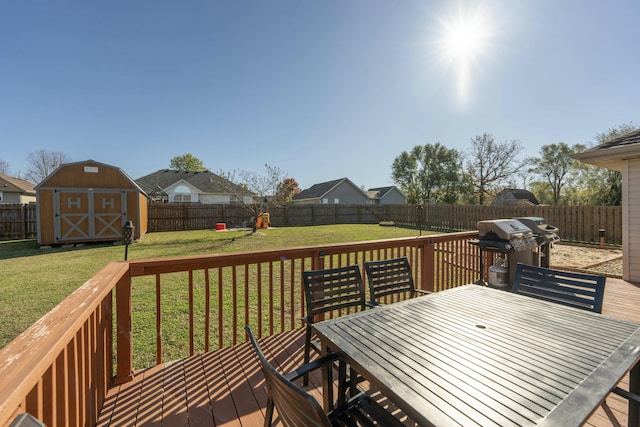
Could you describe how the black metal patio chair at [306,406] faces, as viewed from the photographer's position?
facing away from the viewer and to the right of the viewer

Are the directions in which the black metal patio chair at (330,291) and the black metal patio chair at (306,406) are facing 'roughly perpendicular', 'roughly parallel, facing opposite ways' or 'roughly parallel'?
roughly perpendicular

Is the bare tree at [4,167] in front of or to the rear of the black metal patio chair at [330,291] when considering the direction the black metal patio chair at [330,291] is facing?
to the rear

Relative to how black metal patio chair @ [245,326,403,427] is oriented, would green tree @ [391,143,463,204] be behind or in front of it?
in front

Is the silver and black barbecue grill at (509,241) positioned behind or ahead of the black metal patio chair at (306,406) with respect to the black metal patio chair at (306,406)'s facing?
ahead

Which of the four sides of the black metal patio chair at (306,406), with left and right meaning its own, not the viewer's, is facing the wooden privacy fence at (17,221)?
left

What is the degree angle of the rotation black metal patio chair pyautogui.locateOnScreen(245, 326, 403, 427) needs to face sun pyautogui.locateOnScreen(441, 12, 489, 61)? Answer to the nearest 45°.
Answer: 0° — it already faces it

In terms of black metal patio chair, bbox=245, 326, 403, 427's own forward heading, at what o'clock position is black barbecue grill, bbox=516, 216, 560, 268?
The black barbecue grill is roughly at 12 o'clock from the black metal patio chair.

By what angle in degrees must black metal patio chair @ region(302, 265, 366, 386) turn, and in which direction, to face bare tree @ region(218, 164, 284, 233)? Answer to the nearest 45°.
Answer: approximately 135° to its left

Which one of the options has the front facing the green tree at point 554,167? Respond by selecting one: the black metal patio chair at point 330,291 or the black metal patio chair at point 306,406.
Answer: the black metal patio chair at point 306,406

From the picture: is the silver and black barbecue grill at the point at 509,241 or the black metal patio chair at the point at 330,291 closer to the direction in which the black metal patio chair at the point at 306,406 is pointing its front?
the silver and black barbecue grill

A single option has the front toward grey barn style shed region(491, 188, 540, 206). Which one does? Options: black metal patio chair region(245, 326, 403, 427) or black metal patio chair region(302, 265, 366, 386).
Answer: black metal patio chair region(245, 326, 403, 427)

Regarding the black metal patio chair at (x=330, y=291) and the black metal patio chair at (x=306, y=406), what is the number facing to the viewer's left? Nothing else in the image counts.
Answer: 0

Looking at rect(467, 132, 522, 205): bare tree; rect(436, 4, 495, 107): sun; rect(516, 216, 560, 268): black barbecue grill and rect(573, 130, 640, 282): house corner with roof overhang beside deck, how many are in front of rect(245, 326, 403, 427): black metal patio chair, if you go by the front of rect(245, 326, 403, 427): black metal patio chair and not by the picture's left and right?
4

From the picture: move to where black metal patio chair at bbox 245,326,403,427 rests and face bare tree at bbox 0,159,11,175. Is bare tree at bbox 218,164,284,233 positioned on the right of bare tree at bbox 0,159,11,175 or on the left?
right

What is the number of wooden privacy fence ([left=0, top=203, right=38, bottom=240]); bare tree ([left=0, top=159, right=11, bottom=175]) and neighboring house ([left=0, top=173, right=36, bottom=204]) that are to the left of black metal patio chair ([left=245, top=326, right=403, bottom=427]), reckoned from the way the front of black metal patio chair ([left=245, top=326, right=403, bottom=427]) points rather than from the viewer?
3
